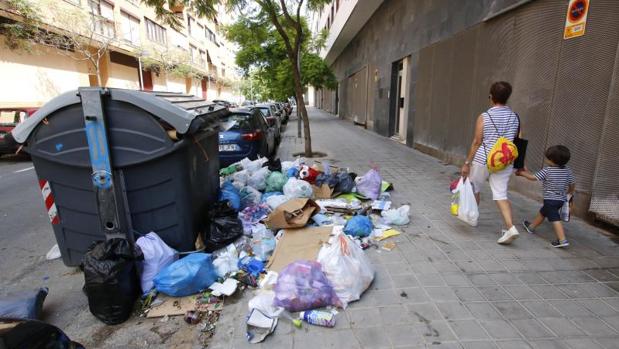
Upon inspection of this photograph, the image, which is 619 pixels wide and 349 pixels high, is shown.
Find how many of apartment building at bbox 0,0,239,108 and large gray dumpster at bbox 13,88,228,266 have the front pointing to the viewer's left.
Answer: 0

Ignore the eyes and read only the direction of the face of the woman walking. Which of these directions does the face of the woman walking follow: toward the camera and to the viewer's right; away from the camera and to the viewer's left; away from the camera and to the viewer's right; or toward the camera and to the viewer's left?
away from the camera and to the viewer's left

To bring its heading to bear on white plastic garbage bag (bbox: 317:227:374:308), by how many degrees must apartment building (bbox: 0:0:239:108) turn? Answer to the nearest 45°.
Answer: approximately 45° to its right

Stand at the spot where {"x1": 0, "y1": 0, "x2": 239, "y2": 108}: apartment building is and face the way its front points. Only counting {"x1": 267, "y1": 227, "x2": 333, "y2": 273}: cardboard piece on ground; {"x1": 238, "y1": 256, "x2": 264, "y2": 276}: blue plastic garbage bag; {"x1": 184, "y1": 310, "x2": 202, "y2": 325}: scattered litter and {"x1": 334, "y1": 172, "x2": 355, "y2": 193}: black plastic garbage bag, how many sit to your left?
0

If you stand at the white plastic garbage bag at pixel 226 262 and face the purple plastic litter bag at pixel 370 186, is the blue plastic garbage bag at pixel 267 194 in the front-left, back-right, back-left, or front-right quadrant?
front-left

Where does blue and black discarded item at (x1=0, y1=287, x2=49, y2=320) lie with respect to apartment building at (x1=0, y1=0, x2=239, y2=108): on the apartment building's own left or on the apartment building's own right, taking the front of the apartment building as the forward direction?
on the apartment building's own right

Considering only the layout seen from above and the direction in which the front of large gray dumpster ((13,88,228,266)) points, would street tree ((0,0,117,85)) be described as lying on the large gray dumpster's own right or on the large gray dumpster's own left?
on the large gray dumpster's own left

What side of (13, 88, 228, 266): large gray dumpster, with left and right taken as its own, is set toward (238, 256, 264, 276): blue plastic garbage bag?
front

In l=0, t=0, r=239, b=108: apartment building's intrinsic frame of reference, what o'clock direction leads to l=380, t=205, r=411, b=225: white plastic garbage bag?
The white plastic garbage bag is roughly at 1 o'clock from the apartment building.

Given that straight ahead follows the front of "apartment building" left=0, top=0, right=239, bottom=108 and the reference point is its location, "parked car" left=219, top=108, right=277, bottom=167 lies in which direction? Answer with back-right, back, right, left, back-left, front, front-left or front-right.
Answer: front-right

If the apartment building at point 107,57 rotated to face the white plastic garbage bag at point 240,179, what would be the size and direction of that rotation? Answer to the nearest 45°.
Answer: approximately 45° to its right

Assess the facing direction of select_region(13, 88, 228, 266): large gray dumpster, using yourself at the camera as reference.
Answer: facing to the right of the viewer

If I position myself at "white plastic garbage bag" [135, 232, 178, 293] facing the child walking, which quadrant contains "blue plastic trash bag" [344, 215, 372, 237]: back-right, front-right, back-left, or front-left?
front-left

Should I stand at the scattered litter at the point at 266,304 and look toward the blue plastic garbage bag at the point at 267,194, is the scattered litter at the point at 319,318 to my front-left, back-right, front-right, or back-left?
back-right

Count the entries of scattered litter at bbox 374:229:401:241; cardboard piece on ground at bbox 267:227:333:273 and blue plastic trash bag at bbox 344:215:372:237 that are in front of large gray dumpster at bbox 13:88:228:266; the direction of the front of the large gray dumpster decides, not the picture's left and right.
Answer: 3

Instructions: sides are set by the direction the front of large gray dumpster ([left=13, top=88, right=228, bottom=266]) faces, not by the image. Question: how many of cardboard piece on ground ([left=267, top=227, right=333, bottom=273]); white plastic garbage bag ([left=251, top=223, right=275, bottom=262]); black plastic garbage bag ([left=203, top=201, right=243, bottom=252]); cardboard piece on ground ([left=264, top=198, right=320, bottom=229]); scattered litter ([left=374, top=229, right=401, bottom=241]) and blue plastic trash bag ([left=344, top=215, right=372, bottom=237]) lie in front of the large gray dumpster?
6

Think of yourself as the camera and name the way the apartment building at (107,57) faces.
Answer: facing the viewer and to the right of the viewer

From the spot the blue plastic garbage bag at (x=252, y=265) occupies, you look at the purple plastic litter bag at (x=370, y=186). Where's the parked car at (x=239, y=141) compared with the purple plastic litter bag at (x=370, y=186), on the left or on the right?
left

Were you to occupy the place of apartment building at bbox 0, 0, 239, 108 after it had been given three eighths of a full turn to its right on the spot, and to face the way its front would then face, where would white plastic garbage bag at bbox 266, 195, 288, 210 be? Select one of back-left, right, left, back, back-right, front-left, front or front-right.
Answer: left
